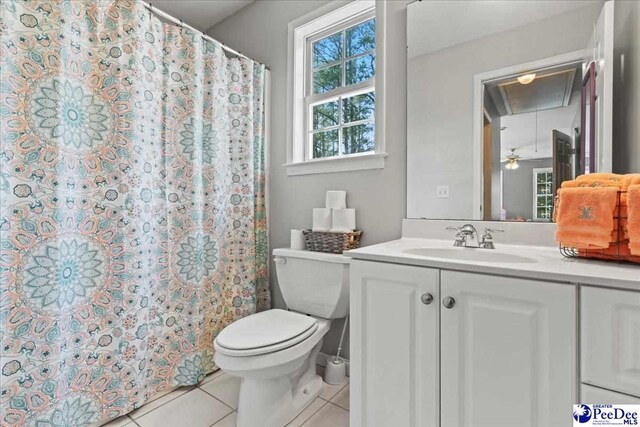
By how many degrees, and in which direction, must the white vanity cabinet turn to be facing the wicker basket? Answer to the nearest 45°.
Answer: approximately 90° to its right

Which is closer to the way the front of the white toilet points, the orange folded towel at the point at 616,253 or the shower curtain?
the shower curtain

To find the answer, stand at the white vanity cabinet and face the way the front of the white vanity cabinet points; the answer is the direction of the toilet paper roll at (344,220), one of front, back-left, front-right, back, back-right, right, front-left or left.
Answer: right

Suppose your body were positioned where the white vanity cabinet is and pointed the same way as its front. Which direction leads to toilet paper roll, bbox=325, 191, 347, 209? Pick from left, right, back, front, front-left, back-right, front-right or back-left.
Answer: right

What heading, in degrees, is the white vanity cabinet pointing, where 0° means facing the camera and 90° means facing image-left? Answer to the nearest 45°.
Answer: approximately 45°

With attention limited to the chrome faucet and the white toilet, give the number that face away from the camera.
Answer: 0

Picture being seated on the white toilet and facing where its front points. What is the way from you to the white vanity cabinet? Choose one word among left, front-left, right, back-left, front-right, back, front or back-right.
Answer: left

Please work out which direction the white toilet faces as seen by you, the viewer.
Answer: facing the viewer and to the left of the viewer

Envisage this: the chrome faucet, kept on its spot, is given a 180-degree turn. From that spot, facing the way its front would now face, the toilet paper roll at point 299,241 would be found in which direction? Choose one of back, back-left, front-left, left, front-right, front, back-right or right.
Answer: back-left

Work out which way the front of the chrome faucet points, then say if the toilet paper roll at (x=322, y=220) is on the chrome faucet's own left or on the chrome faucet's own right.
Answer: on the chrome faucet's own right

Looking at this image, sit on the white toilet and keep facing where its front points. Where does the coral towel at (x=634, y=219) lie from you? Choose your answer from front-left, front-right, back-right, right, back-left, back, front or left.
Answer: left

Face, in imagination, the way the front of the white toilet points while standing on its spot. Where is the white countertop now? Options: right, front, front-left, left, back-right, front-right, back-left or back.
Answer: left

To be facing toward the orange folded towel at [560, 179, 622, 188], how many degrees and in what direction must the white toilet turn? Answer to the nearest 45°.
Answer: approximately 90° to its left
